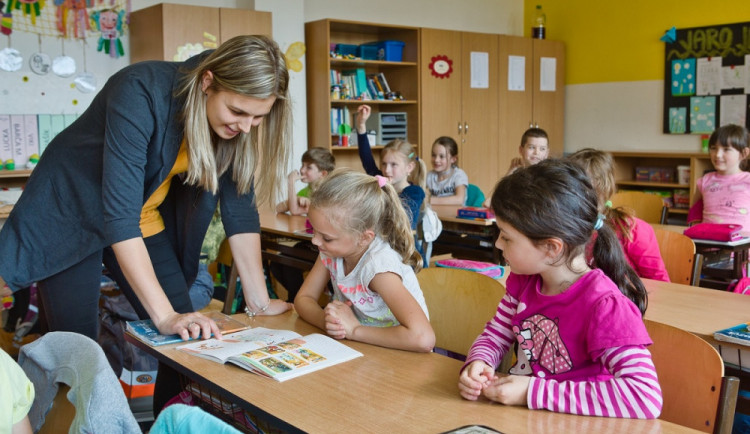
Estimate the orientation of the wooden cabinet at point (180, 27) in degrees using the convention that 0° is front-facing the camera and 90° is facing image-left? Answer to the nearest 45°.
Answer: approximately 315°

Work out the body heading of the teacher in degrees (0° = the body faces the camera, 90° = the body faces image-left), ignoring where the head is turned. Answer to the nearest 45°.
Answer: approximately 315°

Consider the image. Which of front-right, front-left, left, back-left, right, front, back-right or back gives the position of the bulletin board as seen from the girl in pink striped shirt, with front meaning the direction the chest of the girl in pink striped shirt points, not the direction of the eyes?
back-right

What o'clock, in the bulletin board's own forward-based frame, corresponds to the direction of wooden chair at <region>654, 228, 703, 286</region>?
The wooden chair is roughly at 12 o'clock from the bulletin board.

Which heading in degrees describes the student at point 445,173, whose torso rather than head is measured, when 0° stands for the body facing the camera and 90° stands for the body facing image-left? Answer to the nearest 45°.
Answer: approximately 45°
